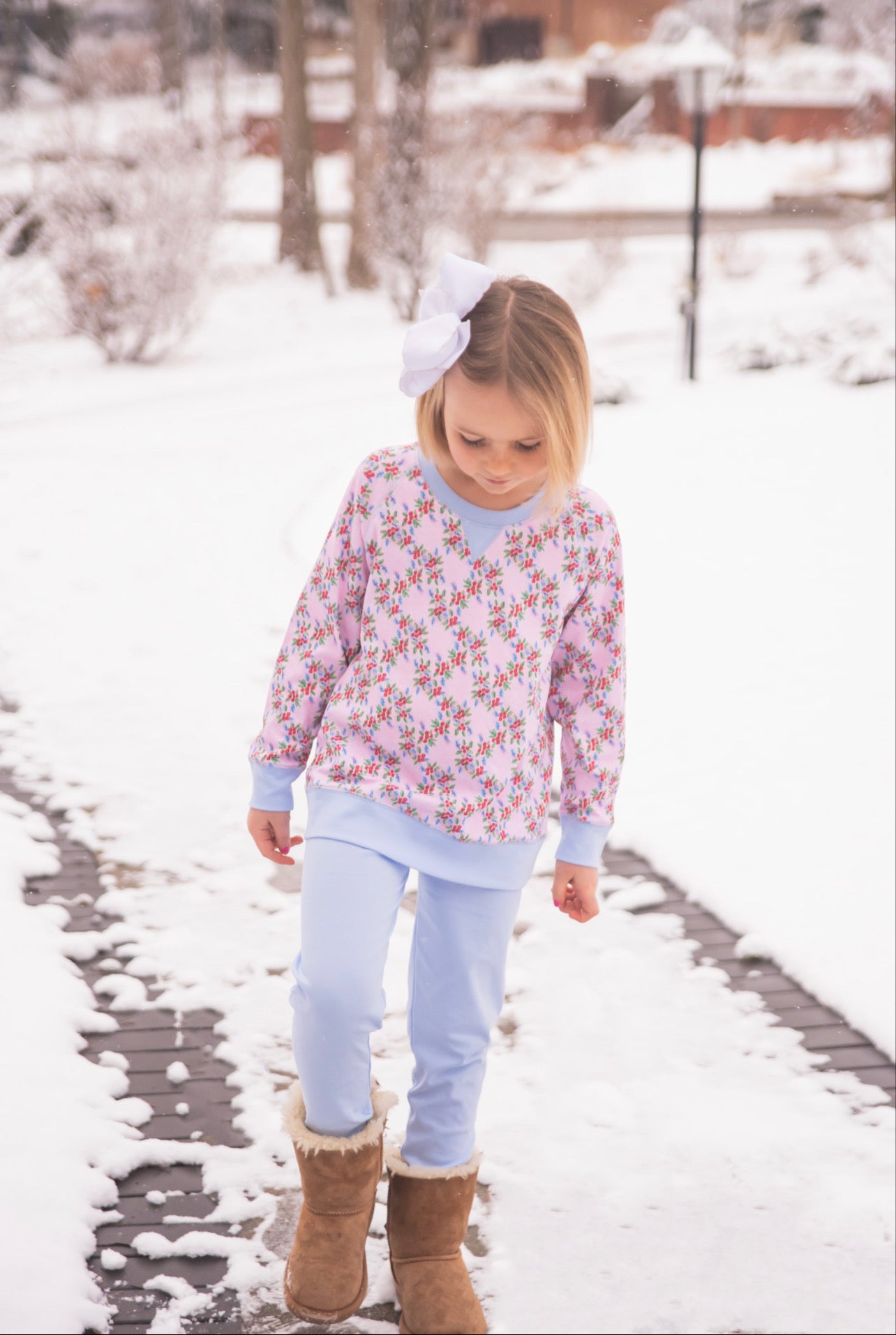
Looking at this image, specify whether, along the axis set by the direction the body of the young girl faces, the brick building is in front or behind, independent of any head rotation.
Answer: behind

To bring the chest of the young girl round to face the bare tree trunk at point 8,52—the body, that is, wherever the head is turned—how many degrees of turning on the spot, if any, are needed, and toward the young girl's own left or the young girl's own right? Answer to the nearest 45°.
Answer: approximately 180°

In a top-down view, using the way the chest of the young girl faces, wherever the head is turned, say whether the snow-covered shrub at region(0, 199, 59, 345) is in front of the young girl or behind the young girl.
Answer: behind

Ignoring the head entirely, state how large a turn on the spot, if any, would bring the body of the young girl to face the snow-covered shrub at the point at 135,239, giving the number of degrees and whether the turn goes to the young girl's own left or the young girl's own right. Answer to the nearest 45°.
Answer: approximately 180°

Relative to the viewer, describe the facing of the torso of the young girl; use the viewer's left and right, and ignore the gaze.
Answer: facing the viewer

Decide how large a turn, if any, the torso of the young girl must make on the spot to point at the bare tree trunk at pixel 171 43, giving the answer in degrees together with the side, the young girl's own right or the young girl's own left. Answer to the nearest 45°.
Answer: approximately 180°

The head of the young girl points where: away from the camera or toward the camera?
toward the camera

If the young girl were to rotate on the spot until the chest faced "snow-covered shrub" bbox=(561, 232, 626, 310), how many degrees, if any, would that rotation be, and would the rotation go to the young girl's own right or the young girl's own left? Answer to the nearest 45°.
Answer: approximately 180°

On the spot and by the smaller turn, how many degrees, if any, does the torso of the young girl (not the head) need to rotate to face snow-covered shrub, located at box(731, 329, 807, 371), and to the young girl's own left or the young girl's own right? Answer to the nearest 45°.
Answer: approximately 180°

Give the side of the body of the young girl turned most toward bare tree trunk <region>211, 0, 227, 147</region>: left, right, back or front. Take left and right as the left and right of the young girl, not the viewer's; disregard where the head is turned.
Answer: back

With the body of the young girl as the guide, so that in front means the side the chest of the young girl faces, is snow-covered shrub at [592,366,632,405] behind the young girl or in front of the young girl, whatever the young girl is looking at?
behind

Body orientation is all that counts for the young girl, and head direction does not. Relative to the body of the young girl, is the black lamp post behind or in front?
behind
